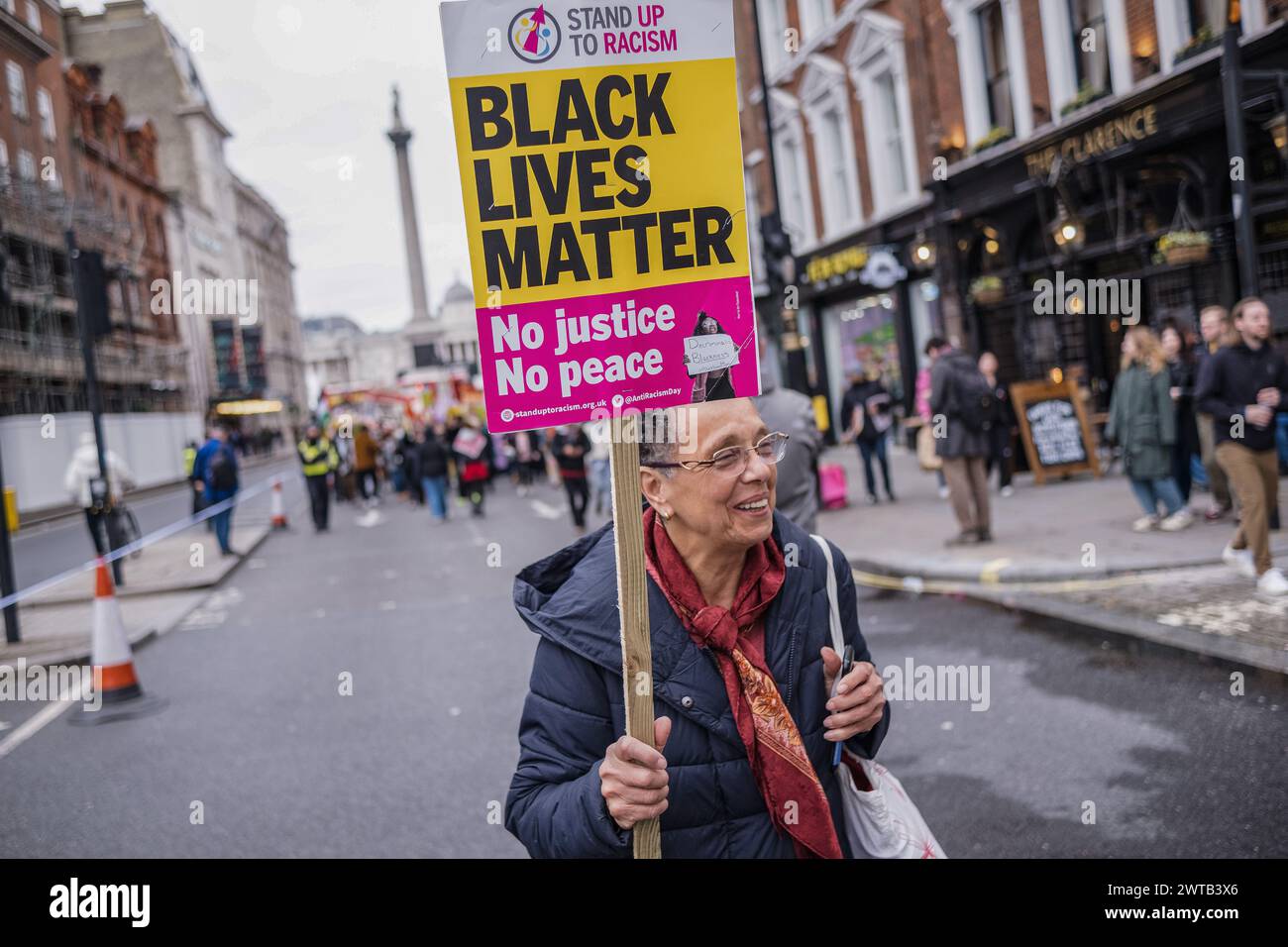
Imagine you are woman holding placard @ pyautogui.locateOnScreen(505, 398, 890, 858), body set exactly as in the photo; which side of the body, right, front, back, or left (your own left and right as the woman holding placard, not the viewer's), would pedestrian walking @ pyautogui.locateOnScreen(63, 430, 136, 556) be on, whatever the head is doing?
back

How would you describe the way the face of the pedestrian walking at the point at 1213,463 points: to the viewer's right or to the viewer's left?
to the viewer's left

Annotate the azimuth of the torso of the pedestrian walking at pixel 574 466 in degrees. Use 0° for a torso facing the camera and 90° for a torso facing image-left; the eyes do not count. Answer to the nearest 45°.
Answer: approximately 0°

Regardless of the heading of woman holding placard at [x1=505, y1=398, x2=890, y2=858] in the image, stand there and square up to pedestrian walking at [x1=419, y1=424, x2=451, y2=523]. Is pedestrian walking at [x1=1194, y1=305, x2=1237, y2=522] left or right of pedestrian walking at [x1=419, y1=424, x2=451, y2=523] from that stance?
right

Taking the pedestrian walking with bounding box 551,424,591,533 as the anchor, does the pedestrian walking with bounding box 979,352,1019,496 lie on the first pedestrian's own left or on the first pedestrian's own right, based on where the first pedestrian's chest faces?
on the first pedestrian's own left

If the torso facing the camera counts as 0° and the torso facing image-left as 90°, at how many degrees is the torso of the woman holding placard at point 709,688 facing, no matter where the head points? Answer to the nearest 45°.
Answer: approximately 315°
